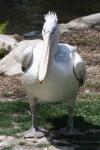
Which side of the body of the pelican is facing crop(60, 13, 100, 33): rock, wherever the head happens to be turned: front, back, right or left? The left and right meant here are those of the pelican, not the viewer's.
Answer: back

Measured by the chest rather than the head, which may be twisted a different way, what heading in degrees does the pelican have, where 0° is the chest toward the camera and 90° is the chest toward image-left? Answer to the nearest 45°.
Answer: approximately 0°
